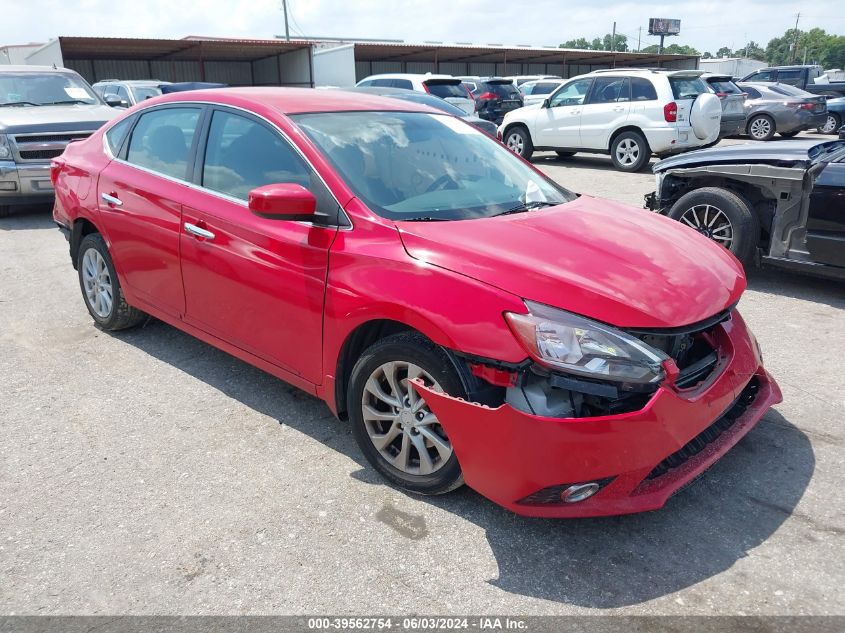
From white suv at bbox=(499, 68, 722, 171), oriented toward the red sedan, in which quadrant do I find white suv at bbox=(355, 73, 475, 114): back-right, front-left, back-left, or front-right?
back-right

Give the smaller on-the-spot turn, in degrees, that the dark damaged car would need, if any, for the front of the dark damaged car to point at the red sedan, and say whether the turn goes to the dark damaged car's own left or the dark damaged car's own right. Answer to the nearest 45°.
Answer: approximately 90° to the dark damaged car's own left

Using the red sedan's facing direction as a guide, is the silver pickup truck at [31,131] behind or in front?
behind

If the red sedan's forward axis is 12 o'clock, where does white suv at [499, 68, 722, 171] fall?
The white suv is roughly at 8 o'clock from the red sedan.

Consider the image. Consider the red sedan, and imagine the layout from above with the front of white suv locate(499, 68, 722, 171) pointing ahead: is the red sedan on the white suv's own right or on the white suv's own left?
on the white suv's own left

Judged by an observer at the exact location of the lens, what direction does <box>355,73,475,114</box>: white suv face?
facing away from the viewer and to the left of the viewer

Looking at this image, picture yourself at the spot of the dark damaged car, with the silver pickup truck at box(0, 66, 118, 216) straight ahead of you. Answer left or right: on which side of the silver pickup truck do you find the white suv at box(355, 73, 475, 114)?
right

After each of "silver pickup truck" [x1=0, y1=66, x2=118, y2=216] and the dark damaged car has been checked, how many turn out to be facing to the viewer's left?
1

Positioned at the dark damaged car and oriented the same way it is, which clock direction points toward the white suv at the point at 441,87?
The white suv is roughly at 2 o'clock from the dark damaged car.

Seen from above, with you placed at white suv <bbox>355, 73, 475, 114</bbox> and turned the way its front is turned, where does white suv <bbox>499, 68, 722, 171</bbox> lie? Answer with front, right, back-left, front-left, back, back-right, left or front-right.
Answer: back

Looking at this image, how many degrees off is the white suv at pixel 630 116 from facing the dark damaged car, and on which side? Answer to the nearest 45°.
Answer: approximately 135° to its left

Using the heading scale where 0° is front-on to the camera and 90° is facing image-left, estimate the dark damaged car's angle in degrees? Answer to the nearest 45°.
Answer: approximately 90°

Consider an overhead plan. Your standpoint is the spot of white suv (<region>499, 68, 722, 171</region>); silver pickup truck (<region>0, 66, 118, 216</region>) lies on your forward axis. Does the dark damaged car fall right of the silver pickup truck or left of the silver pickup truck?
left

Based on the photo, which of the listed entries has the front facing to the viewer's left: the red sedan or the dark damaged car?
the dark damaged car

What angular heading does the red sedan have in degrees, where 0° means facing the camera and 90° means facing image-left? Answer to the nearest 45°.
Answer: approximately 315°

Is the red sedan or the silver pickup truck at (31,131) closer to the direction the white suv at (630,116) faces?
the silver pickup truck

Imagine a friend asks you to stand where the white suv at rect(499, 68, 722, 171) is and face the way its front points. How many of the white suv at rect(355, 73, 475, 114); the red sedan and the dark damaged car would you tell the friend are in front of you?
1
